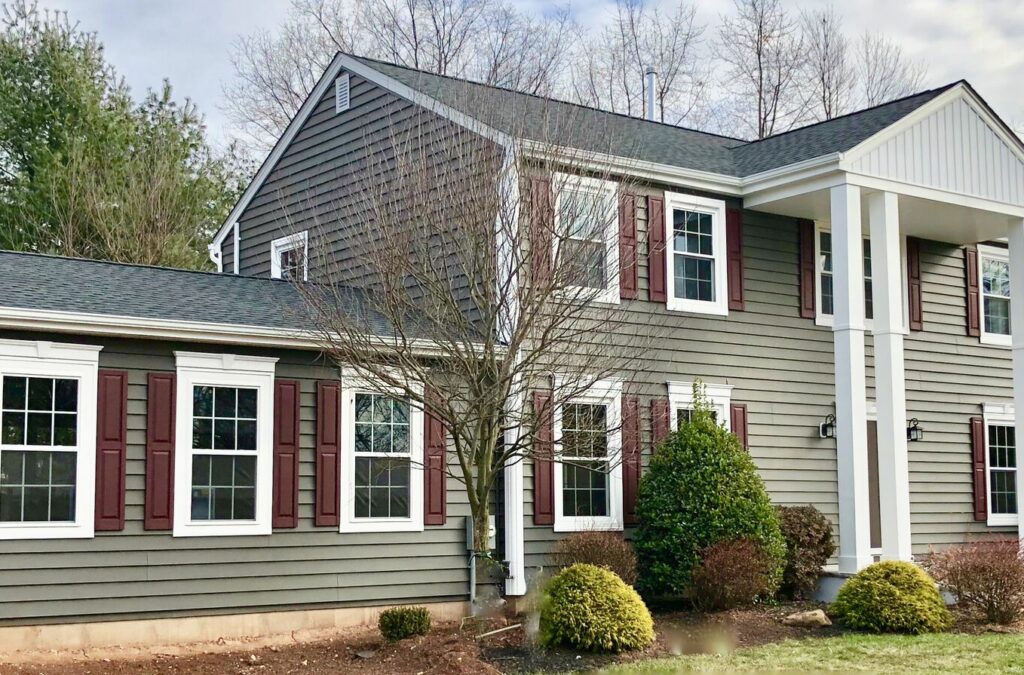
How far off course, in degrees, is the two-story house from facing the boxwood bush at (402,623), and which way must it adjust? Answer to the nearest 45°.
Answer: approximately 45° to its right

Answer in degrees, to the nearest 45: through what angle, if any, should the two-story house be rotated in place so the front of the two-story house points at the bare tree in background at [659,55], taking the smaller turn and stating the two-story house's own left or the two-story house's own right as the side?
approximately 135° to the two-story house's own left

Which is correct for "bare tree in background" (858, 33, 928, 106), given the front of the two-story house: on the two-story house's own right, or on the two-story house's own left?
on the two-story house's own left

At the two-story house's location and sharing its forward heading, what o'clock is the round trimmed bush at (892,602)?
The round trimmed bush is roughly at 11 o'clock from the two-story house.

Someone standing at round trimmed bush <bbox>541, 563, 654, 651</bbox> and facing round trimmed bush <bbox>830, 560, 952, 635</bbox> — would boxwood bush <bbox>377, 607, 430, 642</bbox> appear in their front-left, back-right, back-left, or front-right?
back-left

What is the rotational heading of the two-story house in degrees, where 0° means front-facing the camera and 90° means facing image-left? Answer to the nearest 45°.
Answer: approximately 315°

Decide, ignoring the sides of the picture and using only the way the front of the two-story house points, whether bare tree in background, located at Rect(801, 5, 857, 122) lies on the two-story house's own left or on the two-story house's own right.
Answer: on the two-story house's own left

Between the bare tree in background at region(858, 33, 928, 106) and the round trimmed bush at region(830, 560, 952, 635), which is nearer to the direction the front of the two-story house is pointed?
the round trimmed bush

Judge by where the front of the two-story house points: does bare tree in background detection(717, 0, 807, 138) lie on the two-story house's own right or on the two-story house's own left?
on the two-story house's own left
